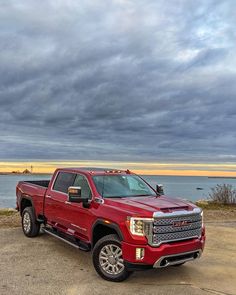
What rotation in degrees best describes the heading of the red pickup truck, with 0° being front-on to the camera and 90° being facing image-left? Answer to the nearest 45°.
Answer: approximately 315°
